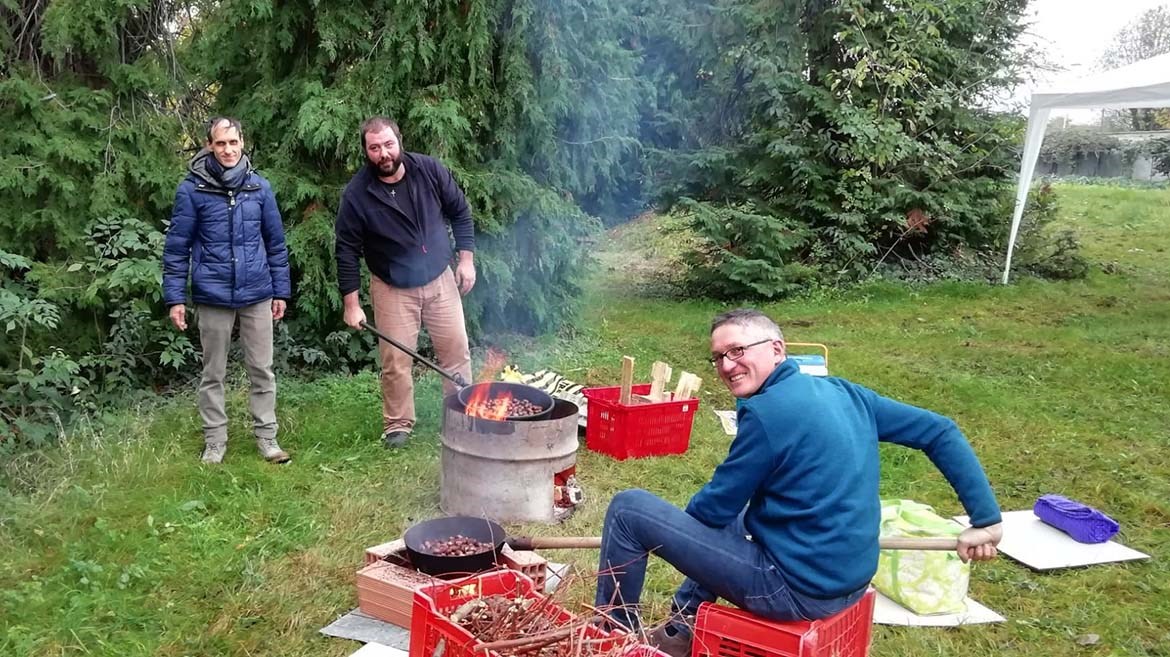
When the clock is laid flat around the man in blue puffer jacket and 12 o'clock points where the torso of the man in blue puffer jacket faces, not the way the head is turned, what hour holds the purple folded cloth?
The purple folded cloth is roughly at 10 o'clock from the man in blue puffer jacket.

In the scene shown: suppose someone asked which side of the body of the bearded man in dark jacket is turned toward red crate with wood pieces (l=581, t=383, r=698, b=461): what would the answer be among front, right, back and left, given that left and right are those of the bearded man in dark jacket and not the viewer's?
left

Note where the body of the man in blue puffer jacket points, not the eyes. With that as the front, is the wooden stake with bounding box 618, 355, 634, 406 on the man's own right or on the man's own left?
on the man's own left

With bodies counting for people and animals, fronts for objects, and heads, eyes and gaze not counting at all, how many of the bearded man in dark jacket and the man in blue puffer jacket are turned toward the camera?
2

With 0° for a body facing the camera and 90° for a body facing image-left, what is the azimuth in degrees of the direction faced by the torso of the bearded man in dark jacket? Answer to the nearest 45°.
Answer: approximately 0°

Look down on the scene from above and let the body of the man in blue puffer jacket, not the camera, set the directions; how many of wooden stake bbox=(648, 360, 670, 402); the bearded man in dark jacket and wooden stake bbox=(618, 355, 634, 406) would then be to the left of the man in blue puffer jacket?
3

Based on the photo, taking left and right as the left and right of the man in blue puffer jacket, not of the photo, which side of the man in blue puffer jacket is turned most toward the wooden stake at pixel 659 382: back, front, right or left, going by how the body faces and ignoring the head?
left

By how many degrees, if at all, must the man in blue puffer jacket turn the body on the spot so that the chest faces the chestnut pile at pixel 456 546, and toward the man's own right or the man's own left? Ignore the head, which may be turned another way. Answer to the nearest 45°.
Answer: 0° — they already face it
